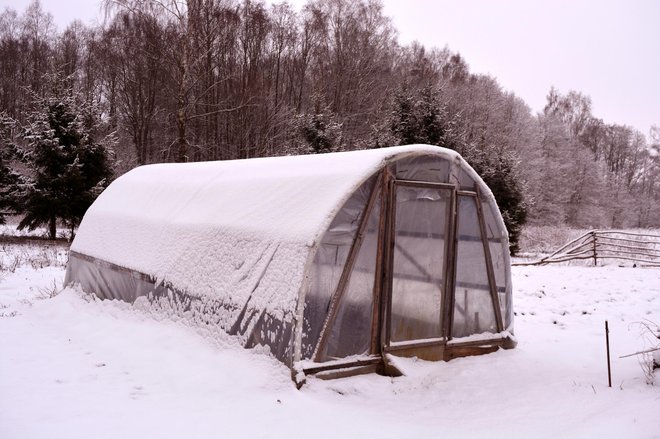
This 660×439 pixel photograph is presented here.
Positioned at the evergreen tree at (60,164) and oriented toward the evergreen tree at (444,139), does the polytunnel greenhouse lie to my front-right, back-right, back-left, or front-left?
front-right

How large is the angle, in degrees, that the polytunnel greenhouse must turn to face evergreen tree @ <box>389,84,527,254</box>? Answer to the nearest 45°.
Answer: approximately 135° to its left

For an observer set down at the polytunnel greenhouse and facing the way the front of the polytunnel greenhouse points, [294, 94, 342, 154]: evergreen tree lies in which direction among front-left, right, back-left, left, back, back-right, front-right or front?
back-left

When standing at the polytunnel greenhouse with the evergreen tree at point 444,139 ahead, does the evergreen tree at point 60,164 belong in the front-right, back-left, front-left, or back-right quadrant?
front-left

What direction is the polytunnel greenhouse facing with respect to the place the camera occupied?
facing the viewer and to the right of the viewer

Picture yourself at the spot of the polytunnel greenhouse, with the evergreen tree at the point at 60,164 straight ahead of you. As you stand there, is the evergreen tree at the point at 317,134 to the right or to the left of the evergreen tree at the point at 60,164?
right

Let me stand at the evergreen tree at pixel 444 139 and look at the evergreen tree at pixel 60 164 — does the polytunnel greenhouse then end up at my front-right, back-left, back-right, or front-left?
front-left

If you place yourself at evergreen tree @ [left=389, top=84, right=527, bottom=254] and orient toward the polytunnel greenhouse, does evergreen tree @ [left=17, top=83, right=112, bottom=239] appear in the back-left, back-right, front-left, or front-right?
front-right

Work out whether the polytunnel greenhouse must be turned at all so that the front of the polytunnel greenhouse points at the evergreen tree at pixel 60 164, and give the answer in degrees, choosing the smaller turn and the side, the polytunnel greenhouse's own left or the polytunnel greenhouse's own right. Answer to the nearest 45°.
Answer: approximately 180°

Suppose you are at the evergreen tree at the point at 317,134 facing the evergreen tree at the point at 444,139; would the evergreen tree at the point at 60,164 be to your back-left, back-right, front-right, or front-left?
back-right
